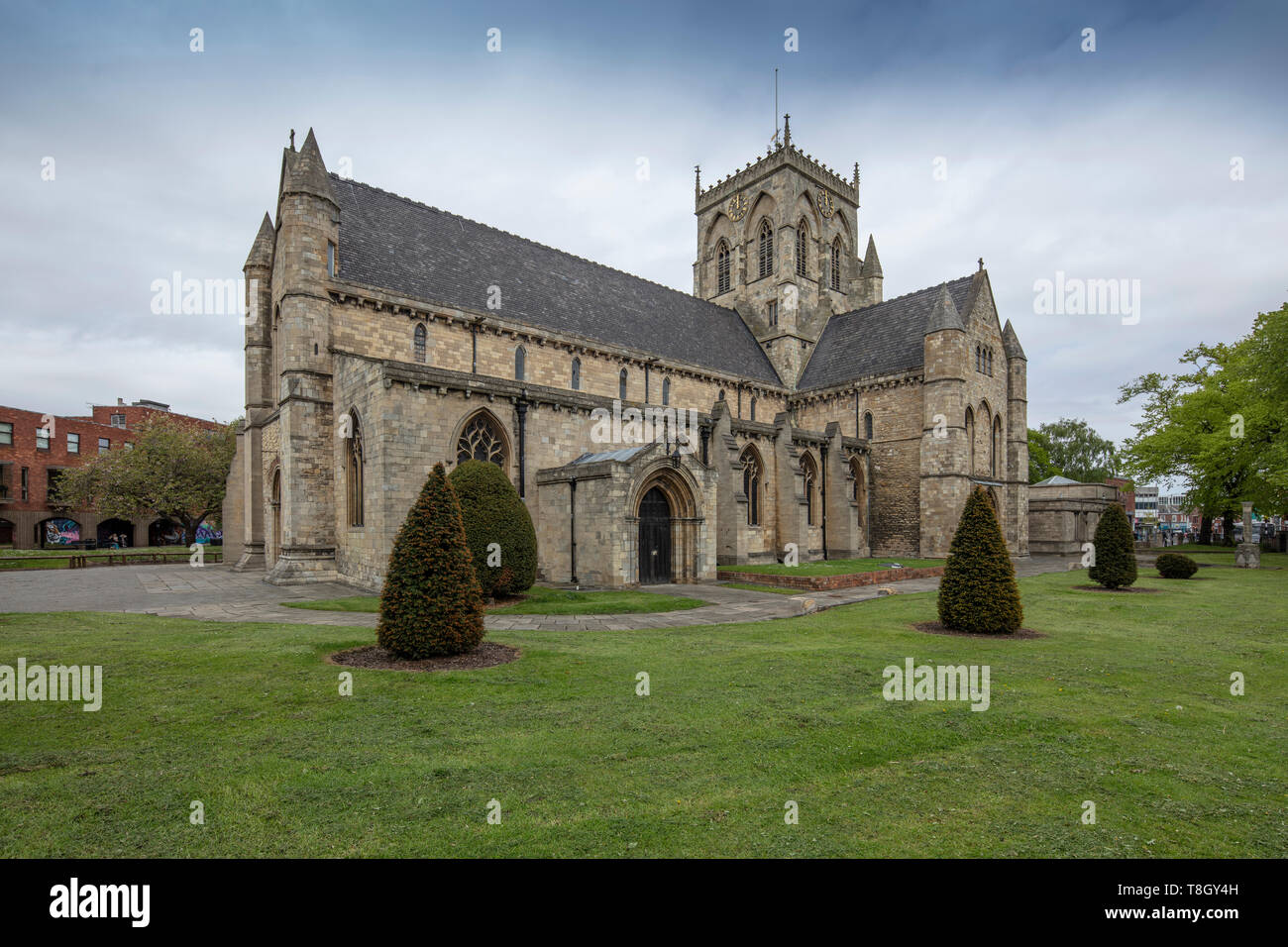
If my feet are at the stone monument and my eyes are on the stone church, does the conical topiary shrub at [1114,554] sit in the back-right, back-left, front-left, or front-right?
front-left

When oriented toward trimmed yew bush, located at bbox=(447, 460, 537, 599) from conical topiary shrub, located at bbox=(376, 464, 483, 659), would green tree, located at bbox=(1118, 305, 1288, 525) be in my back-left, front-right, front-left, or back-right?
front-right
